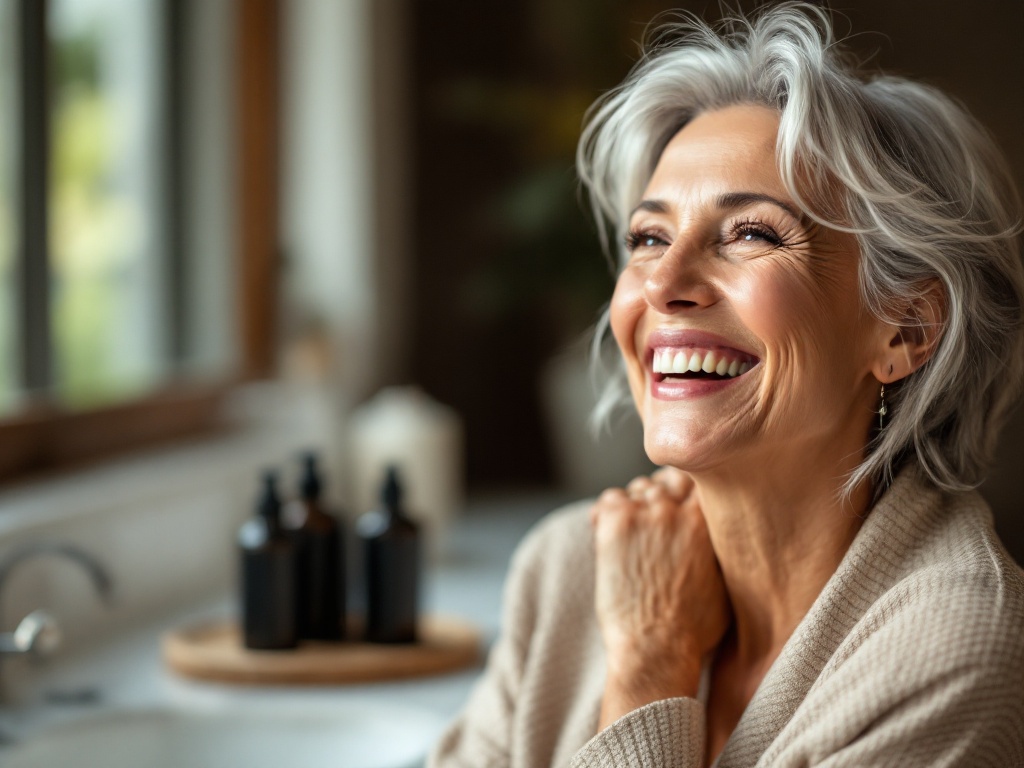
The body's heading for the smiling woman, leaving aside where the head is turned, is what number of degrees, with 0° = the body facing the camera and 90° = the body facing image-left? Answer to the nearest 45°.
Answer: approximately 45°

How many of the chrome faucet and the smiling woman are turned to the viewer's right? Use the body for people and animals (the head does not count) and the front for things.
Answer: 1

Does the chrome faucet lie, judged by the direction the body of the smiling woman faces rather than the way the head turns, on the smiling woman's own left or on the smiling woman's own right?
on the smiling woman's own right

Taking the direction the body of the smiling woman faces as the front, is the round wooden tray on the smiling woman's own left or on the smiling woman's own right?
on the smiling woman's own right

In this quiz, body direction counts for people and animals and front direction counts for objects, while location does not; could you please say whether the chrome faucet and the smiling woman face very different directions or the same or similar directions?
very different directions

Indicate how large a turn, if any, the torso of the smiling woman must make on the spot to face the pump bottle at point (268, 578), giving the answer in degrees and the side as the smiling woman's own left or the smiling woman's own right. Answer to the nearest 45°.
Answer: approximately 90° to the smiling woman's own right

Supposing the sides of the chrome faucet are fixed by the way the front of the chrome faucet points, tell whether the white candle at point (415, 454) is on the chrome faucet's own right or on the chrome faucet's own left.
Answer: on the chrome faucet's own left

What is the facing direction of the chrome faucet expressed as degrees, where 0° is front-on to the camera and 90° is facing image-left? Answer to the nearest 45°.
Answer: approximately 270°

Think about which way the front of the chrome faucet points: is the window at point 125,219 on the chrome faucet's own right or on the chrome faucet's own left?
on the chrome faucet's own left
